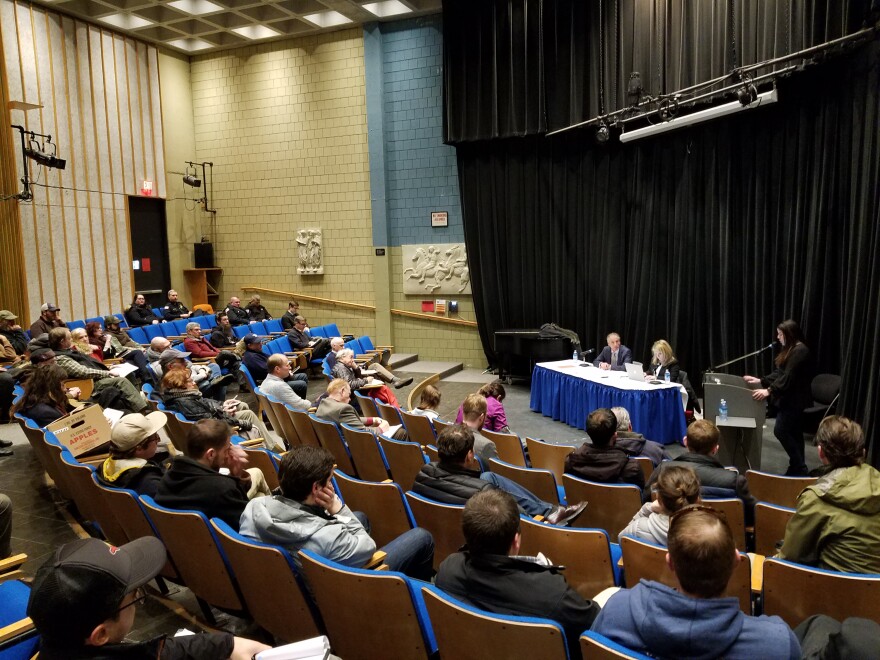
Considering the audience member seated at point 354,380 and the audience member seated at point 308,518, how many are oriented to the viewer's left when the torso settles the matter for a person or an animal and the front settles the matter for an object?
0

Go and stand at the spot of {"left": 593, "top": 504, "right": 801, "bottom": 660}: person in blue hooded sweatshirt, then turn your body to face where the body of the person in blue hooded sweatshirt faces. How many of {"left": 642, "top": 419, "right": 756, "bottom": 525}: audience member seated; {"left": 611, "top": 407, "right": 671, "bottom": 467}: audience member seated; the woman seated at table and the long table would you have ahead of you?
4

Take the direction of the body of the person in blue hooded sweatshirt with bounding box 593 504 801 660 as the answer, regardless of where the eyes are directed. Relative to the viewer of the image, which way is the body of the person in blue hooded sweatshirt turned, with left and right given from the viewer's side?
facing away from the viewer

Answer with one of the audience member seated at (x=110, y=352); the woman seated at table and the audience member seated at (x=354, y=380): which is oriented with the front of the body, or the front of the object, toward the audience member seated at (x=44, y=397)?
the woman seated at table

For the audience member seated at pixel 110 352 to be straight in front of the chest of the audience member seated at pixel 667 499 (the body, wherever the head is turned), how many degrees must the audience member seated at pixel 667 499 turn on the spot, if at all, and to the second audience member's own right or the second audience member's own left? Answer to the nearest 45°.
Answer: approximately 45° to the second audience member's own left

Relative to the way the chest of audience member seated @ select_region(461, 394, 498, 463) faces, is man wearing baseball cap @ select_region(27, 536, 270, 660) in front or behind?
behind

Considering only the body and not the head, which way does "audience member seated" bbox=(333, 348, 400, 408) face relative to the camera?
to the viewer's right

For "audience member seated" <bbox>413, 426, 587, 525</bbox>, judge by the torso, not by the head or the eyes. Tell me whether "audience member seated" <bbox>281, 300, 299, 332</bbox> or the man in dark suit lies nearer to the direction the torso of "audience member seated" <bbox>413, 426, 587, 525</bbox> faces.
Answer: the man in dark suit

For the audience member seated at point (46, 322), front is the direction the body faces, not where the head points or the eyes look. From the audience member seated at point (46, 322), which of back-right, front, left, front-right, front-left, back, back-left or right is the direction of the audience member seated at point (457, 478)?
right

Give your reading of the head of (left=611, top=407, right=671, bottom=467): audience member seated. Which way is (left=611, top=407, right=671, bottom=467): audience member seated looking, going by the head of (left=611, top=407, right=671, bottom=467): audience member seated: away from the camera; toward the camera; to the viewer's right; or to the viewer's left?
away from the camera

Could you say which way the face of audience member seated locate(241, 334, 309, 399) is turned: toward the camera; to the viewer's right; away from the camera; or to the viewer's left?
to the viewer's right

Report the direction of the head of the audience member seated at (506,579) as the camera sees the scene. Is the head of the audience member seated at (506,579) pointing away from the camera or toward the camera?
away from the camera

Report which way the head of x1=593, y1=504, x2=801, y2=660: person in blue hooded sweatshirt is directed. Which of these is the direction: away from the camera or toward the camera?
away from the camera
